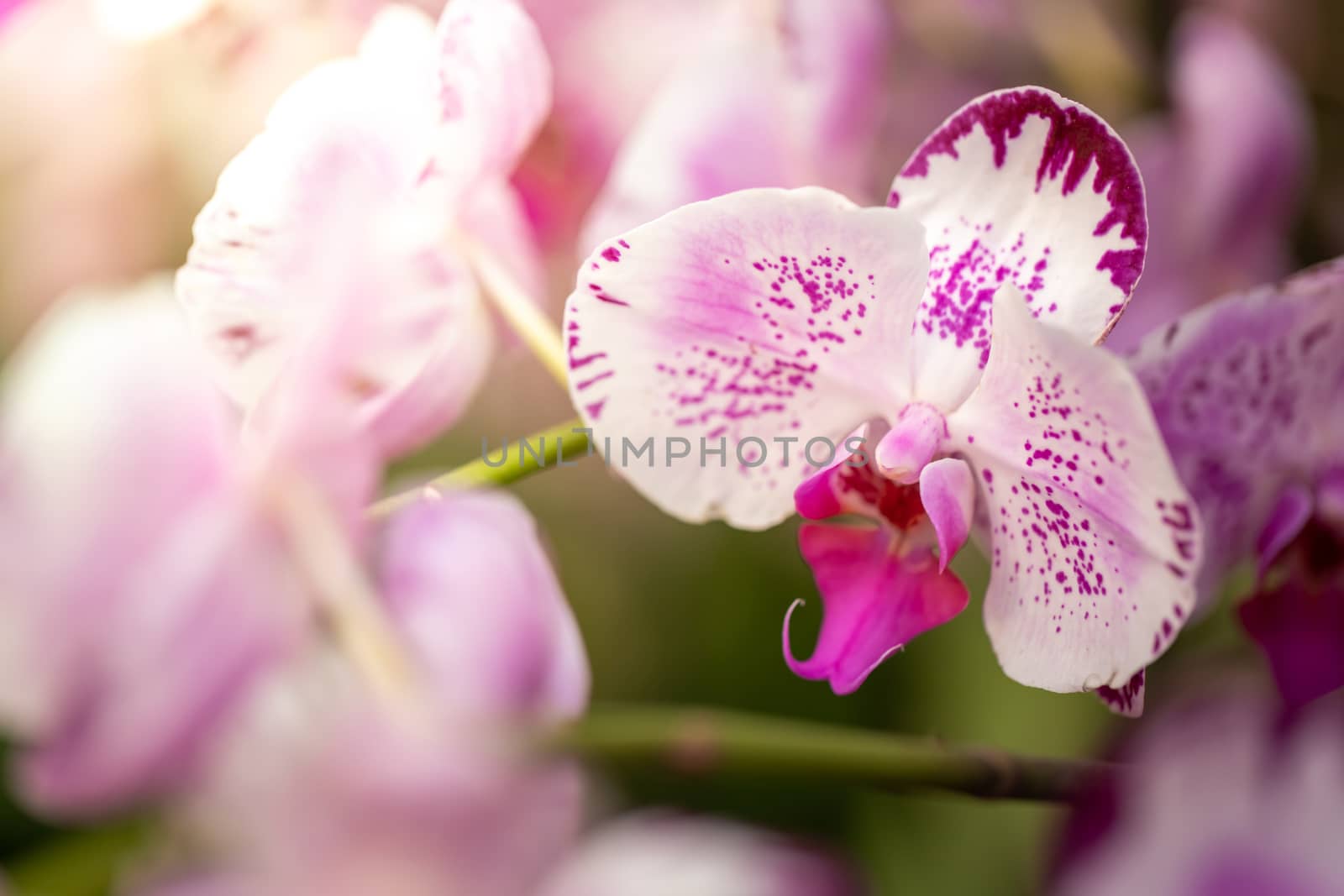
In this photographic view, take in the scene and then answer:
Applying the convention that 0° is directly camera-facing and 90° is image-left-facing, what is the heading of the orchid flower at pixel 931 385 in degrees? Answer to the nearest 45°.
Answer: approximately 0°
